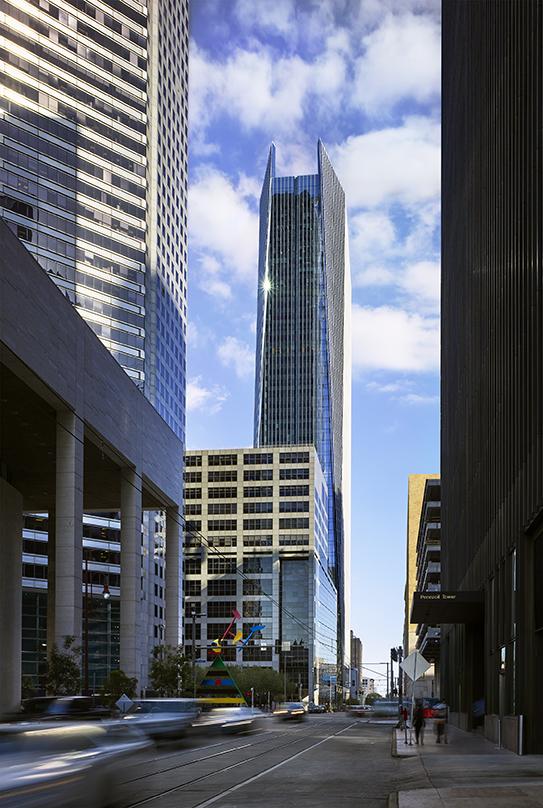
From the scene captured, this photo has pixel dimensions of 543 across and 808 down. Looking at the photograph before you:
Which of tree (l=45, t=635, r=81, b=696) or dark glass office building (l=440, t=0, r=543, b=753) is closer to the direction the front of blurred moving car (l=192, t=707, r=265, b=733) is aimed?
the tree

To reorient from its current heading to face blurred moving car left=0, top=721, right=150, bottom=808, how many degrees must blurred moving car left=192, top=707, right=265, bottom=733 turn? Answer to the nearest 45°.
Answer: approximately 45° to its left

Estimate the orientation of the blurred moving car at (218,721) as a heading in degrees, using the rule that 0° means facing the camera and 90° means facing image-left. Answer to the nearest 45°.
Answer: approximately 45°
